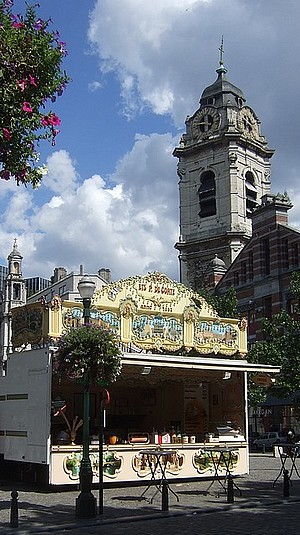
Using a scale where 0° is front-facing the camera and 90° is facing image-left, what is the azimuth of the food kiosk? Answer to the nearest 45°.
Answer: approximately 315°

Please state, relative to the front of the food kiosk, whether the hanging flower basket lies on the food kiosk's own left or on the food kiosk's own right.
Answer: on the food kiosk's own right

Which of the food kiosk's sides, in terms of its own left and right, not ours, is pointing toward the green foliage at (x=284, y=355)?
left

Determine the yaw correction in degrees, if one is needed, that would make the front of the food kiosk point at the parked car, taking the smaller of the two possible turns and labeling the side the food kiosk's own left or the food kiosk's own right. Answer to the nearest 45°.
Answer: approximately 135° to the food kiosk's own left

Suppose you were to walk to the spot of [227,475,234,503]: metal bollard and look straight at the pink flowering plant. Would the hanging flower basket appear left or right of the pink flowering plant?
right

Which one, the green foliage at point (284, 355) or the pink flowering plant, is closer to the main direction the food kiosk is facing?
the pink flowering plant

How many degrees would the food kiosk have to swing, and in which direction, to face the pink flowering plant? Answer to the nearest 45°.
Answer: approximately 45° to its right

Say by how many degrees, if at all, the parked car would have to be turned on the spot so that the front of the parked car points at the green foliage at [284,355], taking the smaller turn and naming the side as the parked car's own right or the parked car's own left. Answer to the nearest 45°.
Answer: approximately 45° to the parked car's own left

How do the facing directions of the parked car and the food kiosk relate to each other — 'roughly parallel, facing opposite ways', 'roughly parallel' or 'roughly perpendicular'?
roughly perpendicular
